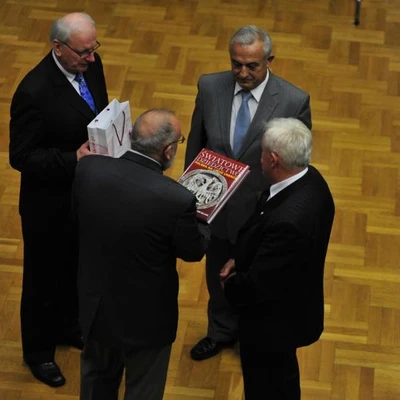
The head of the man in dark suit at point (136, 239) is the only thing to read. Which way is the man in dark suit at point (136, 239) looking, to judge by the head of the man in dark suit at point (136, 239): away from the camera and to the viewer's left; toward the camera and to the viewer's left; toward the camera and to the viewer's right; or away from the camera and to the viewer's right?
away from the camera and to the viewer's right

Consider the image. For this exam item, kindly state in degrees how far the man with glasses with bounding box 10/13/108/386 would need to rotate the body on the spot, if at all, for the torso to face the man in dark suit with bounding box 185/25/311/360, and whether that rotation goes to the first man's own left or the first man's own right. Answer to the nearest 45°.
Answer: approximately 45° to the first man's own left

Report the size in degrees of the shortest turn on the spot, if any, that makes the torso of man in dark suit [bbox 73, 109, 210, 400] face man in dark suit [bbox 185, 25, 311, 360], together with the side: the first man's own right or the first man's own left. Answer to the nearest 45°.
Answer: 0° — they already face them

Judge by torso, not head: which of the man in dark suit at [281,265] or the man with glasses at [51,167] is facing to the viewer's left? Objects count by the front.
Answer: the man in dark suit

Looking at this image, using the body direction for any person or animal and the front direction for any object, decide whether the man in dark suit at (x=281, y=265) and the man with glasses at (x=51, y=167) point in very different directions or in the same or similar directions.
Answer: very different directions

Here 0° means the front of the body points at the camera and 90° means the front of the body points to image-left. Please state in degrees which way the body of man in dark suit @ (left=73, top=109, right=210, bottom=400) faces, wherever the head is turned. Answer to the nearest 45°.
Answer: approximately 225°

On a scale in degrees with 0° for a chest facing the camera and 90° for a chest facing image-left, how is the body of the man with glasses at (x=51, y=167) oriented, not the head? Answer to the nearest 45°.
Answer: approximately 315°

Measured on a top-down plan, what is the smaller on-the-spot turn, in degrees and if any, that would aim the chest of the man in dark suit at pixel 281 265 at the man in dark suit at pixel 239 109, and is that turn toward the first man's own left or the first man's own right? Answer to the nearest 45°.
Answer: approximately 90° to the first man's own right

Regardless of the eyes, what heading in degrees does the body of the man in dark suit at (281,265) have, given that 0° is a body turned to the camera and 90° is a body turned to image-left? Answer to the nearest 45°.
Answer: approximately 90°
